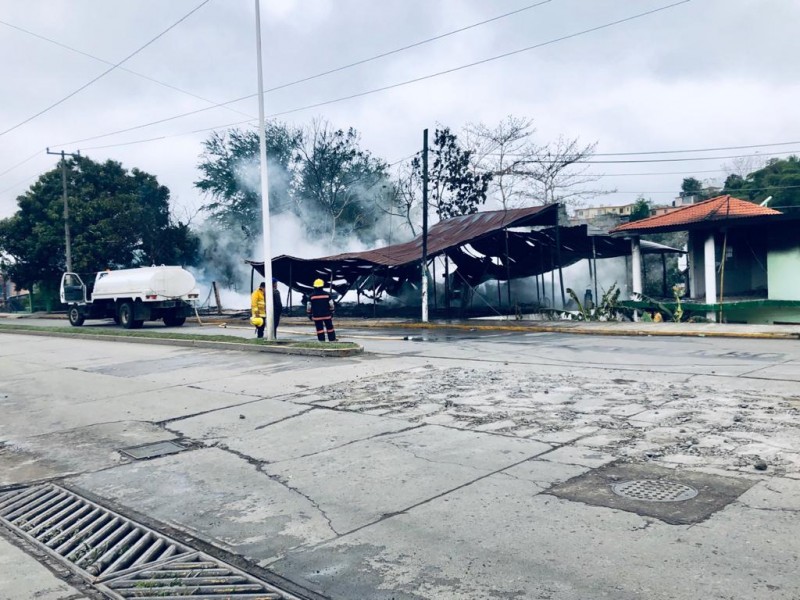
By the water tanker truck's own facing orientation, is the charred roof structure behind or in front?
behind

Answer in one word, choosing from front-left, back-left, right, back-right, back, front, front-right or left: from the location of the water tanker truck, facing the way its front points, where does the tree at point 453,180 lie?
back-right

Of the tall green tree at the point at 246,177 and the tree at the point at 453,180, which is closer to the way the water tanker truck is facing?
the tall green tree

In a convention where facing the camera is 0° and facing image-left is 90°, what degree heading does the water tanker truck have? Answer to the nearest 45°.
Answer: approximately 135°

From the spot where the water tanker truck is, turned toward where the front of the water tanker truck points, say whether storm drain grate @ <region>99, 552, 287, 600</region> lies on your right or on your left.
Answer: on your left

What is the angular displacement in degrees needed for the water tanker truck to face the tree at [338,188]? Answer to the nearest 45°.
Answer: approximately 90° to its right

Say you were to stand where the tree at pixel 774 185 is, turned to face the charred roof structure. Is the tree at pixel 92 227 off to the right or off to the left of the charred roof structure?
right

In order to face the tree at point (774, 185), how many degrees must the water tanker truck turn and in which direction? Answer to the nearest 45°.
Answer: approximately 135° to its right

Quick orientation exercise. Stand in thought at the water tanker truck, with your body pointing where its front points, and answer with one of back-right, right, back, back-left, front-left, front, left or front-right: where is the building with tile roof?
back

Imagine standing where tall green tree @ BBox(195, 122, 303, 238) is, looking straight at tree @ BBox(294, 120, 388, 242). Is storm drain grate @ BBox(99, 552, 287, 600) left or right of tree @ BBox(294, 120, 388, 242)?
right

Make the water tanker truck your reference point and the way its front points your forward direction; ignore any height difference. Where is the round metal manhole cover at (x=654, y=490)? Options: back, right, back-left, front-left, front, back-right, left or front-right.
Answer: back-left

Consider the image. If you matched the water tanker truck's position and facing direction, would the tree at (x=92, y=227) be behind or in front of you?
in front
